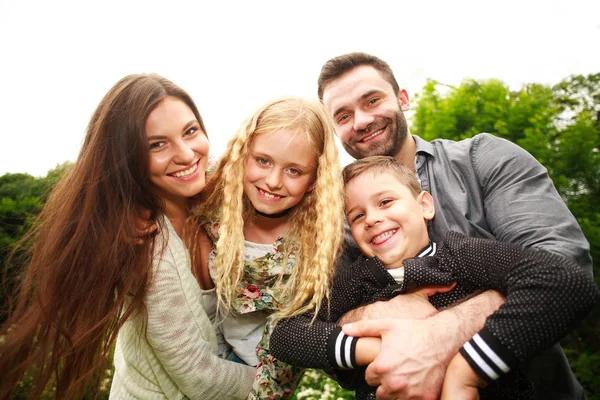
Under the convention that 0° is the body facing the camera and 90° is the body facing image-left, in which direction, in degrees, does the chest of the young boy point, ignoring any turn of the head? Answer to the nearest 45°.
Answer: approximately 45°

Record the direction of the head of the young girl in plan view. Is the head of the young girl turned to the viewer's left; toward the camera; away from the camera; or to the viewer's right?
toward the camera

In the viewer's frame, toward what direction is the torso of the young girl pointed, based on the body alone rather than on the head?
toward the camera

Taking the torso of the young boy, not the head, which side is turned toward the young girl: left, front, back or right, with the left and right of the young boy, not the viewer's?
right
